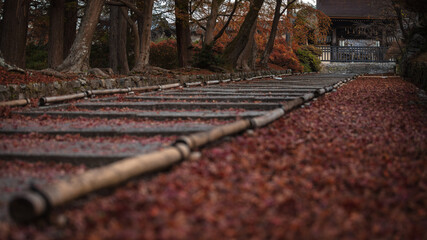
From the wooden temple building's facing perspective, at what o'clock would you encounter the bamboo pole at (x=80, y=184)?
The bamboo pole is roughly at 12 o'clock from the wooden temple building.

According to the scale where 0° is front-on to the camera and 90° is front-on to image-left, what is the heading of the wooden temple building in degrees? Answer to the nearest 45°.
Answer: approximately 0°

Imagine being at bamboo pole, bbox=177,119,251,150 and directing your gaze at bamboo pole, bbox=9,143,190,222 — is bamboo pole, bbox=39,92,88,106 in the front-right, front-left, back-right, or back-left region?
back-right

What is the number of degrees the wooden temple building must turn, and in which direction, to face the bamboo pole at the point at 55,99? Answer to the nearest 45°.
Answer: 0° — it already faces it

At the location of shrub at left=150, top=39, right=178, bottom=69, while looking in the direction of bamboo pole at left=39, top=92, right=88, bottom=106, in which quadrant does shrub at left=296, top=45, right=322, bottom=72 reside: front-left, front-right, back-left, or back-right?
back-left

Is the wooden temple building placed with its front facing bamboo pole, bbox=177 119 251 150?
yes

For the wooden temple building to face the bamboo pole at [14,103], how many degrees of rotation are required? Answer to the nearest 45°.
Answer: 0° — it already faces it

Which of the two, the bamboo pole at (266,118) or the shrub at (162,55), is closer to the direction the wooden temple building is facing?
the bamboo pole

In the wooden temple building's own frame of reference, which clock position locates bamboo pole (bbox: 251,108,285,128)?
The bamboo pole is roughly at 12 o'clock from the wooden temple building.
